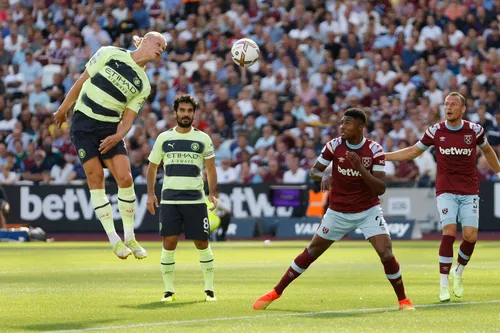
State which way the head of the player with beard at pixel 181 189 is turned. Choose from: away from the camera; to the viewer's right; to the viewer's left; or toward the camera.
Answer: toward the camera

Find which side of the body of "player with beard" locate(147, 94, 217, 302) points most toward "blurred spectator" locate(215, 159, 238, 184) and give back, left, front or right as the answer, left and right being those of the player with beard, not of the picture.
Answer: back

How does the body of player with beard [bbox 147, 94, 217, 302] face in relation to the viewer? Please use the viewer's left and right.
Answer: facing the viewer

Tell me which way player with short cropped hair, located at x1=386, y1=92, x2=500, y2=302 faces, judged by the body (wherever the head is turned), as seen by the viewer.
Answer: toward the camera

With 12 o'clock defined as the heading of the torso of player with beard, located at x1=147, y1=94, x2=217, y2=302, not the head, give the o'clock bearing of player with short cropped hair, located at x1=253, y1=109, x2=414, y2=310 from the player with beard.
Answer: The player with short cropped hair is roughly at 10 o'clock from the player with beard.

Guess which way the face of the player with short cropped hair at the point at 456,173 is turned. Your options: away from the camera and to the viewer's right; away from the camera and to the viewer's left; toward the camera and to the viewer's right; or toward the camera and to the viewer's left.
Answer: toward the camera and to the viewer's left

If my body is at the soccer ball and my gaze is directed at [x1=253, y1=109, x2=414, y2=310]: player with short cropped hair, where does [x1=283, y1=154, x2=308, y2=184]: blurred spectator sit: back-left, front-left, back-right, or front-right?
back-left

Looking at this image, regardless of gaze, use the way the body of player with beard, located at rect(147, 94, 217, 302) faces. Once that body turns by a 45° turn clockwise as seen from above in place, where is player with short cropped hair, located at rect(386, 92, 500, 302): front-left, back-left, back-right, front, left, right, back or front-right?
back-left

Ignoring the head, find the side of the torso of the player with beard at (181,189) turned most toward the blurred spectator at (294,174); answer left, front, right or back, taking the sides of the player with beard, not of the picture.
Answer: back

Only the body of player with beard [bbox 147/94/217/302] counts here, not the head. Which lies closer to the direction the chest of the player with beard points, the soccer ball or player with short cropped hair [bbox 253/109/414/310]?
the player with short cropped hair
